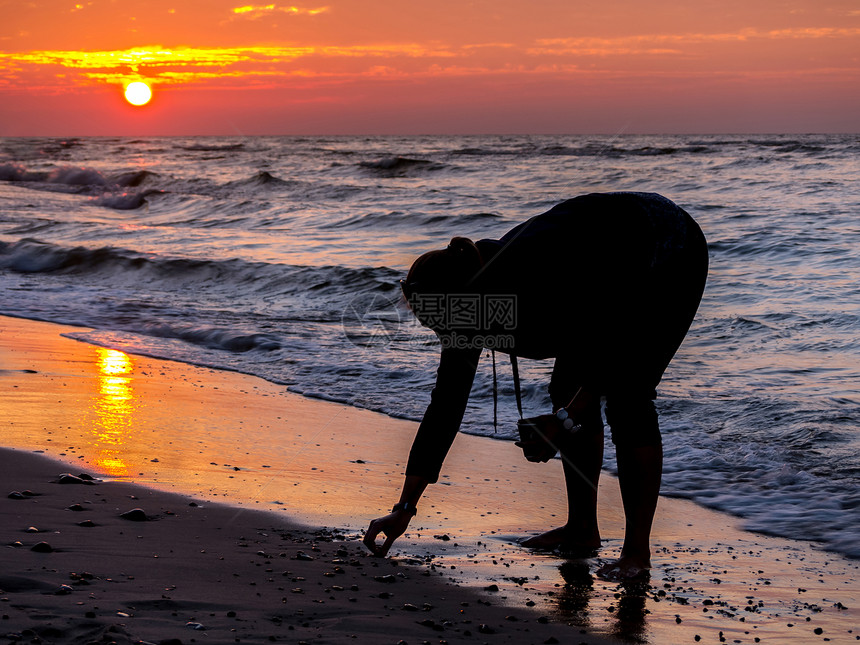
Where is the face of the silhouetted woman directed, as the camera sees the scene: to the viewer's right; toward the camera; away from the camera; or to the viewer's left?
to the viewer's left

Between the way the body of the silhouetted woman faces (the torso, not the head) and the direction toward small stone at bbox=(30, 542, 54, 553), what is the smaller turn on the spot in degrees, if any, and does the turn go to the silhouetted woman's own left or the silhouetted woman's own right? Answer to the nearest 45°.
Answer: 0° — they already face it

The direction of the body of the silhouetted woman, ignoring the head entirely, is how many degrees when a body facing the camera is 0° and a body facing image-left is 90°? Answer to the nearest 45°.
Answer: approximately 90°

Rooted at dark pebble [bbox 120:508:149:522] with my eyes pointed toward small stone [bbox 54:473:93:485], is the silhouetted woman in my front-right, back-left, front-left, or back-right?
back-right

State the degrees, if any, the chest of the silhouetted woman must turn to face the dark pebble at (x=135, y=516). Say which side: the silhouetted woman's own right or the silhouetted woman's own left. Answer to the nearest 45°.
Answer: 0° — they already face it
